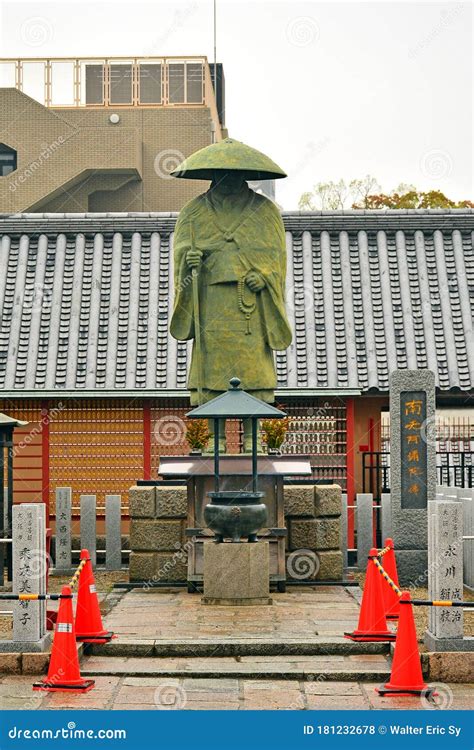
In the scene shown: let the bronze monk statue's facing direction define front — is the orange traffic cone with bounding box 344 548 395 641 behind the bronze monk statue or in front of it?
in front

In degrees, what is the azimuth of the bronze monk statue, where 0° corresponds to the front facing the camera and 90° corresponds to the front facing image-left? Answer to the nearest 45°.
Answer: approximately 0°

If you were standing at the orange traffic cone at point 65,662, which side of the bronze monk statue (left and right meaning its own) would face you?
front

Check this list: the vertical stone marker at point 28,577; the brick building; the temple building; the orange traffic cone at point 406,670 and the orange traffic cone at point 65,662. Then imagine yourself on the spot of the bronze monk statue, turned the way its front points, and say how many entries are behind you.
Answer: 2

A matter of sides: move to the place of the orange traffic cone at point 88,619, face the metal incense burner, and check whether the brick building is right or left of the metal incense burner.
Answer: left

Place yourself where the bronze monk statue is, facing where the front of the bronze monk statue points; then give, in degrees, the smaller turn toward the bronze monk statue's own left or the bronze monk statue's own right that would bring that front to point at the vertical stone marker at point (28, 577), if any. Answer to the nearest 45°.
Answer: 0° — it already faces it

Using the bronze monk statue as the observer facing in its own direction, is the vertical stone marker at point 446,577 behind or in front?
in front

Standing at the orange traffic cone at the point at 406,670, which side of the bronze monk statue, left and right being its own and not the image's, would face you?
front

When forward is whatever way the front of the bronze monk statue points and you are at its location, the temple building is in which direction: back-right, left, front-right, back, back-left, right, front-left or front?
back
